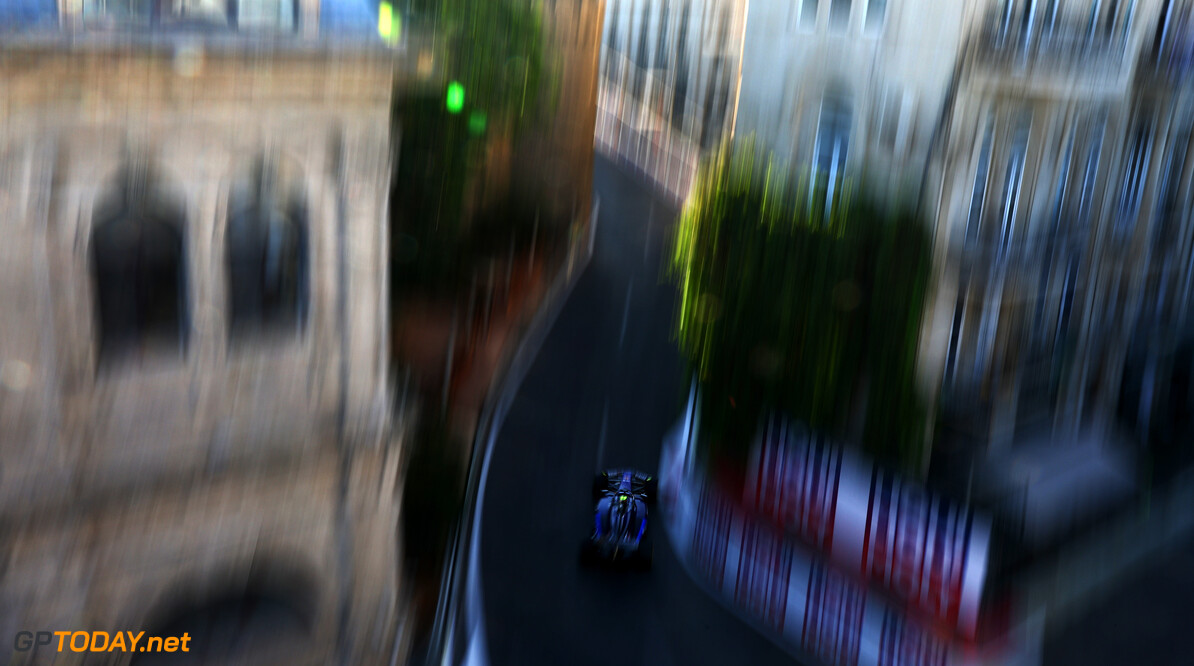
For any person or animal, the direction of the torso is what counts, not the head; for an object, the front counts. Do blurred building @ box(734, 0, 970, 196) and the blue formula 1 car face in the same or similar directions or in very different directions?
very different directions

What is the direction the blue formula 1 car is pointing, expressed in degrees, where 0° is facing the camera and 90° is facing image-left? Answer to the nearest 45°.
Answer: approximately 180°

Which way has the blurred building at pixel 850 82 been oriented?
toward the camera

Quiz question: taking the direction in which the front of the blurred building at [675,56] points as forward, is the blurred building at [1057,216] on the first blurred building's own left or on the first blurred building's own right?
on the first blurred building's own left

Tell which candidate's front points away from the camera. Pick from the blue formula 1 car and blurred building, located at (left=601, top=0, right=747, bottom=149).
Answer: the blue formula 1 car

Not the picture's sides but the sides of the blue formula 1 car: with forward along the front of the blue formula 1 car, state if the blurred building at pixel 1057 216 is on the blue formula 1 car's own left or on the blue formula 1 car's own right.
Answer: on the blue formula 1 car's own right

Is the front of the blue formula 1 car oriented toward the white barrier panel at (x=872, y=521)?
no

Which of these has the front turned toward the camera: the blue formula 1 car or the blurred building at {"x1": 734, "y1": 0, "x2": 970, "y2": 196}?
the blurred building

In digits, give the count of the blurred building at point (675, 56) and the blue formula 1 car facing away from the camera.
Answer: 1

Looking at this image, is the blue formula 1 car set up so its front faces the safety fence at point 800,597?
no

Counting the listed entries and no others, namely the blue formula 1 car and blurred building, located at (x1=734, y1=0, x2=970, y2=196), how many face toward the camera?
1

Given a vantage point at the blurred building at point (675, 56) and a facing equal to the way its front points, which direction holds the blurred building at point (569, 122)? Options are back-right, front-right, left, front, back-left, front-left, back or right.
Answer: front-left

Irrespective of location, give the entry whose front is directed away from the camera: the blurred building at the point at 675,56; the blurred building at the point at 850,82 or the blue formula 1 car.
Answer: the blue formula 1 car

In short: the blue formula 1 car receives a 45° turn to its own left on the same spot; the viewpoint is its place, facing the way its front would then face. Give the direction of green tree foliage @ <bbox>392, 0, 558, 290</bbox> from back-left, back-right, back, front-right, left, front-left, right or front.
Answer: front

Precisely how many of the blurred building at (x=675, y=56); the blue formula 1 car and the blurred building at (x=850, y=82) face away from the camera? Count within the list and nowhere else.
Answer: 1
